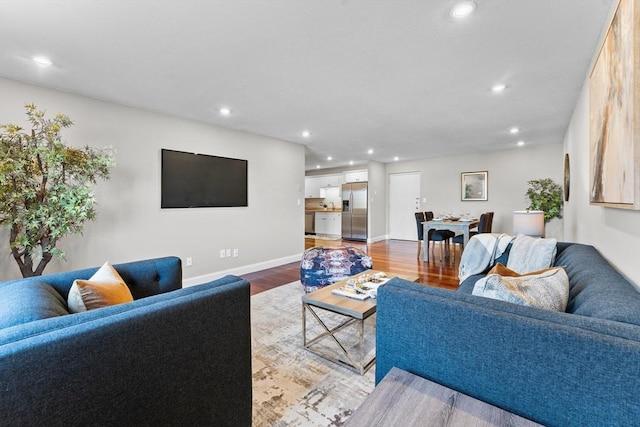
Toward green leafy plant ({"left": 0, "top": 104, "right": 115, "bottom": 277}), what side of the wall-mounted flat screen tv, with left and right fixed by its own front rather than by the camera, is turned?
right

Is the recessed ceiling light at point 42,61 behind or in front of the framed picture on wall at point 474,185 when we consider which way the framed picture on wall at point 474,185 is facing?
in front

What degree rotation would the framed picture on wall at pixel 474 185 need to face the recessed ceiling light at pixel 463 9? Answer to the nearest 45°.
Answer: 0° — it already faces it

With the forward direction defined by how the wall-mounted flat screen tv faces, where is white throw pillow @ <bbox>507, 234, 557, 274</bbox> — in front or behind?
in front

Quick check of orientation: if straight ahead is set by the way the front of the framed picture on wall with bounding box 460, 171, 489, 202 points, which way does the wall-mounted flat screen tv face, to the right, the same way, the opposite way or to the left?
to the left

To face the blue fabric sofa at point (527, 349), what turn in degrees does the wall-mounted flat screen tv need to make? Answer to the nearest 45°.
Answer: approximately 45° to its right

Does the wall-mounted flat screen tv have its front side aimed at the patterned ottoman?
yes

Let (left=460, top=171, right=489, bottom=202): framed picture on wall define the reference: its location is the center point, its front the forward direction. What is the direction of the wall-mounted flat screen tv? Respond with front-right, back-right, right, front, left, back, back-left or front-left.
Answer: front-right

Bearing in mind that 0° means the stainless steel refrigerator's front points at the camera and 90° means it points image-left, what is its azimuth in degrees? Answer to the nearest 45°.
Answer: approximately 45°

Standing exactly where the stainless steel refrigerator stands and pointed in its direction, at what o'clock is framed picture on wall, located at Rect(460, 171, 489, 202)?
The framed picture on wall is roughly at 8 o'clock from the stainless steel refrigerator.

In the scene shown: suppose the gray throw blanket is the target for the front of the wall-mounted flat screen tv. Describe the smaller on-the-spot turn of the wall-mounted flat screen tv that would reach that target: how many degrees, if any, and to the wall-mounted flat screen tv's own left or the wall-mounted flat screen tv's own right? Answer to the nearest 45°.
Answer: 0° — it already faces it
